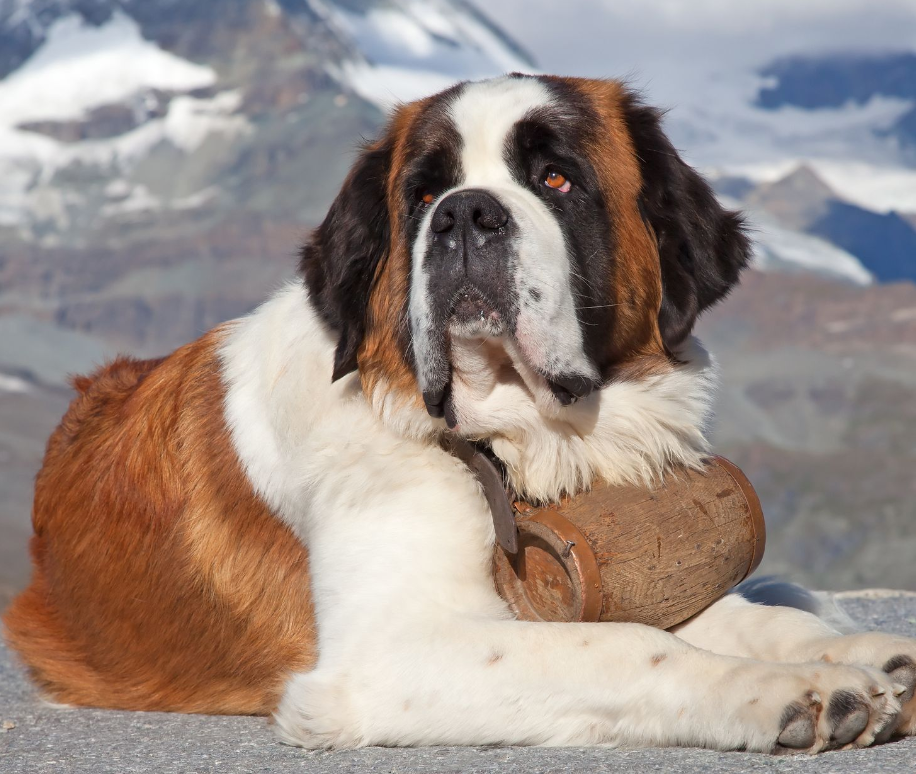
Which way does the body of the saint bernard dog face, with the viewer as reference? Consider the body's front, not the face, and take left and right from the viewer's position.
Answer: facing the viewer and to the right of the viewer
